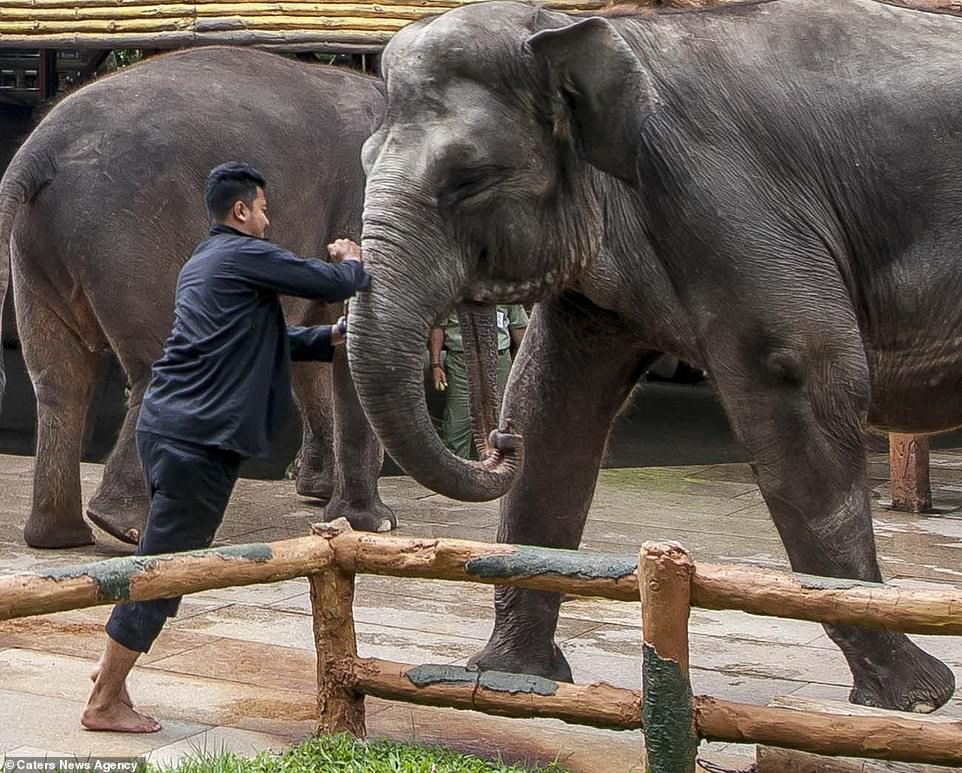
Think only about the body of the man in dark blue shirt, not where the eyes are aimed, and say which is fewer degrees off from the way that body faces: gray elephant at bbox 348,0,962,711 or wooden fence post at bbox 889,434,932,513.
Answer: the gray elephant

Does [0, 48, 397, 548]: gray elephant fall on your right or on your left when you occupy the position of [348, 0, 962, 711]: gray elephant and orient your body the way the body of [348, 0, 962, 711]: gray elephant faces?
on your right

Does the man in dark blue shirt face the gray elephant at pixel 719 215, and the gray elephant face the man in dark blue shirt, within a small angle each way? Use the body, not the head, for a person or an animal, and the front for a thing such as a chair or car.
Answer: yes

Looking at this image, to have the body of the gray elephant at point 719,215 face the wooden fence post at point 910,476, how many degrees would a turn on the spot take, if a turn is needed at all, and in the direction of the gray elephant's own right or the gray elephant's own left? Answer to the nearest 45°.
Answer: approximately 90° to the gray elephant's own right

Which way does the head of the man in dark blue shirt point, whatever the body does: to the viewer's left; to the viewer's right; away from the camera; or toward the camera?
to the viewer's right

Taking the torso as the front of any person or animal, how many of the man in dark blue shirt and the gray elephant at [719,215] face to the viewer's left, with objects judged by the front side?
1

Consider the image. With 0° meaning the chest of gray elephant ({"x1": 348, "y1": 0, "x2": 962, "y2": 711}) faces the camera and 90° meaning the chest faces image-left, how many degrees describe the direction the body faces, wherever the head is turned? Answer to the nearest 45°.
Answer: approximately 90°

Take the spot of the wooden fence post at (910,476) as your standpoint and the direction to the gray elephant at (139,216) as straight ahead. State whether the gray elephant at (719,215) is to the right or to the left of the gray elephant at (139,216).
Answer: left

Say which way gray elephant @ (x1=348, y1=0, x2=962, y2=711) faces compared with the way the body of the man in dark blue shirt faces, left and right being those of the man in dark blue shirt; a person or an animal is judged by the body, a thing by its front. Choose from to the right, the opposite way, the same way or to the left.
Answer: the opposite way

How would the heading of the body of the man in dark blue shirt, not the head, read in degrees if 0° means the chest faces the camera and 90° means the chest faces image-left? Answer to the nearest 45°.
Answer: approximately 270°
